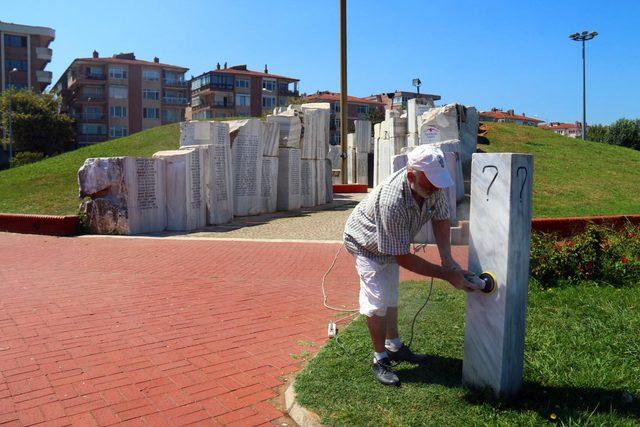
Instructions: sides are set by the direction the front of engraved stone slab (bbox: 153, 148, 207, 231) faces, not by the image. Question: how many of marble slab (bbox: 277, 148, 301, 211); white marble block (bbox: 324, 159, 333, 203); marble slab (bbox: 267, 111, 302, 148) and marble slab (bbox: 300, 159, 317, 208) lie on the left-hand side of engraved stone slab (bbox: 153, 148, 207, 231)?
4

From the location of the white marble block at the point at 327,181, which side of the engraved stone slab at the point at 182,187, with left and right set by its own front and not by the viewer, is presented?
left

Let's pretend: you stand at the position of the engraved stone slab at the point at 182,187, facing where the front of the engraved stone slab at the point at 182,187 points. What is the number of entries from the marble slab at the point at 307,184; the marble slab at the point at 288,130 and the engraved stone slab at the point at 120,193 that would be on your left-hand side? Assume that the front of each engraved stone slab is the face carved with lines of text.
2

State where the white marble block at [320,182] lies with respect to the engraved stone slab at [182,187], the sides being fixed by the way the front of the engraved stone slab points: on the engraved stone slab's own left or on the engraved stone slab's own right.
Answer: on the engraved stone slab's own left

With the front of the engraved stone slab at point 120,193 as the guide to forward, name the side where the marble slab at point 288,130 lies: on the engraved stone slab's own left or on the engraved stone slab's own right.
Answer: on the engraved stone slab's own left

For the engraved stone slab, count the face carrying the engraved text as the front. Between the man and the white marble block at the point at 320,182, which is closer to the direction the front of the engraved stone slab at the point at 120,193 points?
the man

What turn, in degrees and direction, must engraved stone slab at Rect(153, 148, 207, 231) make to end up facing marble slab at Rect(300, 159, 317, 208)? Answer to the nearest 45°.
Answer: approximately 90° to its left

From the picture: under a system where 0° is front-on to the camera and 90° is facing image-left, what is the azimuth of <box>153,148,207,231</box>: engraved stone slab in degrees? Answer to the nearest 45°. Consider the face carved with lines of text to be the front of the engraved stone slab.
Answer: approximately 315°

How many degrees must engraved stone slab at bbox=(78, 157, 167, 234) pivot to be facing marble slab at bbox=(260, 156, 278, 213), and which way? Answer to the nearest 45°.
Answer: approximately 90° to its left

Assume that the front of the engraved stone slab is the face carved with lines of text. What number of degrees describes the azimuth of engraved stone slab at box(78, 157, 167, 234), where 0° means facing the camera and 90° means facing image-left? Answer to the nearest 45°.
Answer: approximately 315°

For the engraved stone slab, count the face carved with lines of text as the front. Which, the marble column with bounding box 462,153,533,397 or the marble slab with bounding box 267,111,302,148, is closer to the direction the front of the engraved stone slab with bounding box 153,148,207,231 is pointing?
the marble column

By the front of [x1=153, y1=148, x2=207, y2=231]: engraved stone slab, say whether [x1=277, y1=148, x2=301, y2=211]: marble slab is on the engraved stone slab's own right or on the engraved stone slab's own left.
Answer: on the engraved stone slab's own left
